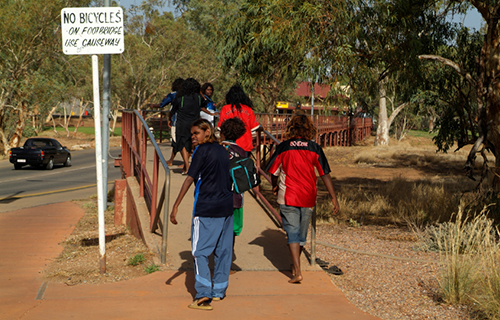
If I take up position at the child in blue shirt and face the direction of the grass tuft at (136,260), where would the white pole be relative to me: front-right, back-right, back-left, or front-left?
front-left

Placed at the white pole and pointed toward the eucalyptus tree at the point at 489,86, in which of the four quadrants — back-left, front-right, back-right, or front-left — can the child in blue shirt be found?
front-right

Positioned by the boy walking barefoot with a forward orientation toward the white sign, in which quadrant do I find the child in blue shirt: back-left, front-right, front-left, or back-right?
front-left

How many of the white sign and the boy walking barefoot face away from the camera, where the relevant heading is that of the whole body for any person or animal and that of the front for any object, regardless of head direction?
1

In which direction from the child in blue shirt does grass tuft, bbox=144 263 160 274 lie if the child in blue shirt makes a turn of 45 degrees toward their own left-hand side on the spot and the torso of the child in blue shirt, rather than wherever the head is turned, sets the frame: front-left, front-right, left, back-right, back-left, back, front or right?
front-right

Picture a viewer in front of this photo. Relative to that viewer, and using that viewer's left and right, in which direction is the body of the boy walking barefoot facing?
facing away from the viewer

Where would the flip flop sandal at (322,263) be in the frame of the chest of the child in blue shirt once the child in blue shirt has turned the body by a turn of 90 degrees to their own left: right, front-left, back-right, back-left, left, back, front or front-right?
back

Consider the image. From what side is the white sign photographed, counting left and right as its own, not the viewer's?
front

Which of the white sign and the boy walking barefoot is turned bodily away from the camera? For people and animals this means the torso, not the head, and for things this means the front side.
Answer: the boy walking barefoot

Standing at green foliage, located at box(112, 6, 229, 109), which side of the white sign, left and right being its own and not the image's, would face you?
back

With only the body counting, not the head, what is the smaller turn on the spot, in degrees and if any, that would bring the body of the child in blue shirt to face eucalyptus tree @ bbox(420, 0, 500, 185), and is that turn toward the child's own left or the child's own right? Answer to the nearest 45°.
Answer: approximately 90° to the child's own right

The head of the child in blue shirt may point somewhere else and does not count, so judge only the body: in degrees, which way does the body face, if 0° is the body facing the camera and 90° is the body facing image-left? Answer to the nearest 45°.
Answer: approximately 135°

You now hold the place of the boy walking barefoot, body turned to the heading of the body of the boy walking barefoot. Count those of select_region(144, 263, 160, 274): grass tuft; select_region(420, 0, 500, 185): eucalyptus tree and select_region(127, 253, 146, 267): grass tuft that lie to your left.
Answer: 2
